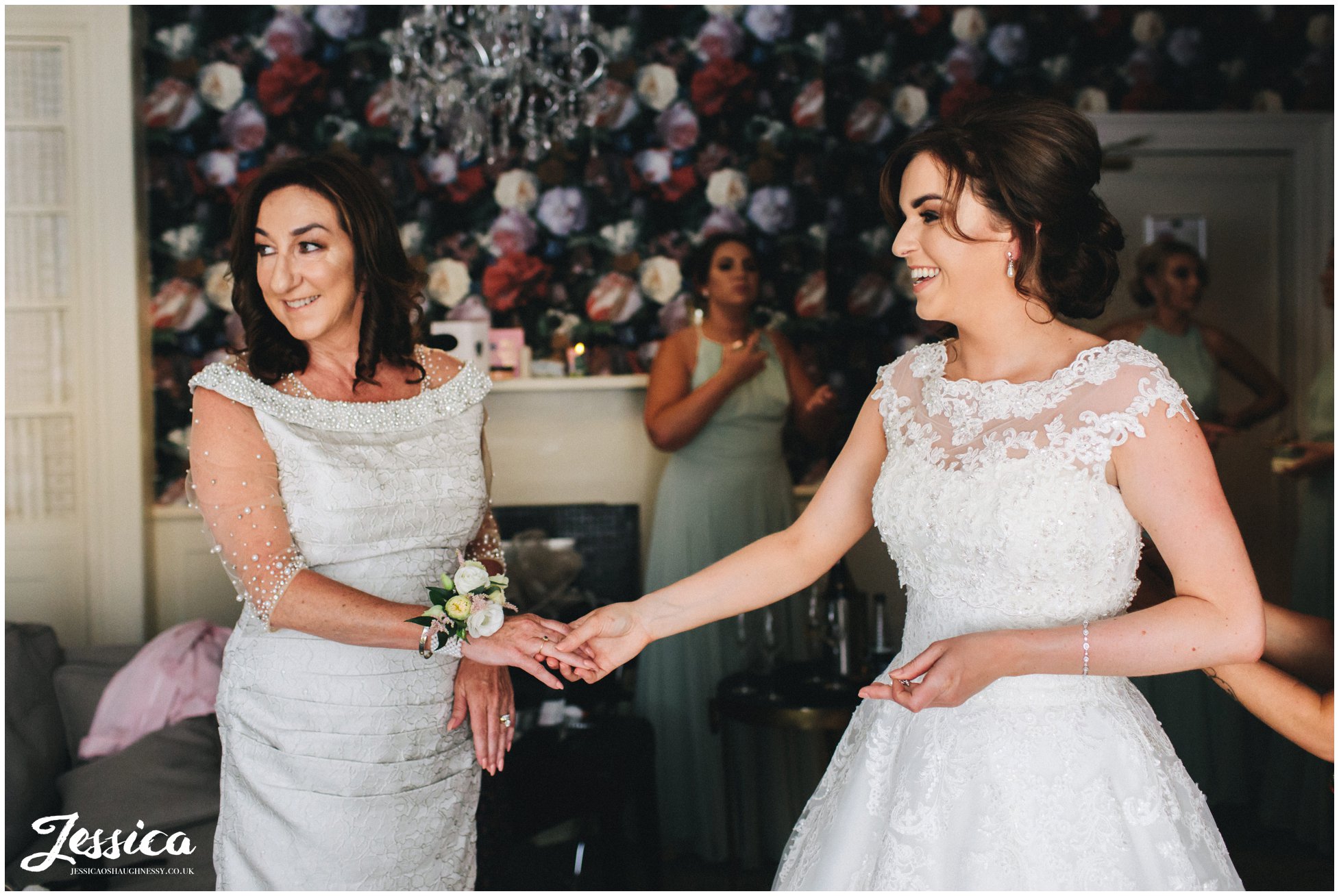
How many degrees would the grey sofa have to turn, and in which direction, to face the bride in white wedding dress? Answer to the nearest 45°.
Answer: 0° — it already faces them

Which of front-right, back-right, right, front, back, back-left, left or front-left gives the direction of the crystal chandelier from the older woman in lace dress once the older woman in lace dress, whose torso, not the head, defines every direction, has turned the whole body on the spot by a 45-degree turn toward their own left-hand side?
left

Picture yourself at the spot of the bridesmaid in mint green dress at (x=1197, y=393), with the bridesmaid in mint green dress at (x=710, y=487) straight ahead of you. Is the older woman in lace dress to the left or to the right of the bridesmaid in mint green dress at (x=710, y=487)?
left

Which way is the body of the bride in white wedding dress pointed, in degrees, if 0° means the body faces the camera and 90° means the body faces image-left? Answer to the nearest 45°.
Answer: approximately 45°

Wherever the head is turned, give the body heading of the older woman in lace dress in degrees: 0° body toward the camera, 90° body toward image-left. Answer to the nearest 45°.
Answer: approximately 315°

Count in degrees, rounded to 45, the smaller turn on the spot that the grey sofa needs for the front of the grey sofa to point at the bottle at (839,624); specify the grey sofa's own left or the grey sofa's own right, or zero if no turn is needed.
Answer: approximately 45° to the grey sofa's own left

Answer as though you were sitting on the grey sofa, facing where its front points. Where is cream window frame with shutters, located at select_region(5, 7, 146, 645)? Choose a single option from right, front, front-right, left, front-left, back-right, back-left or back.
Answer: back-left

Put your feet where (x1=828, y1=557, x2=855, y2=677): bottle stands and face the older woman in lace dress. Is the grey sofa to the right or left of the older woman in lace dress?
right
